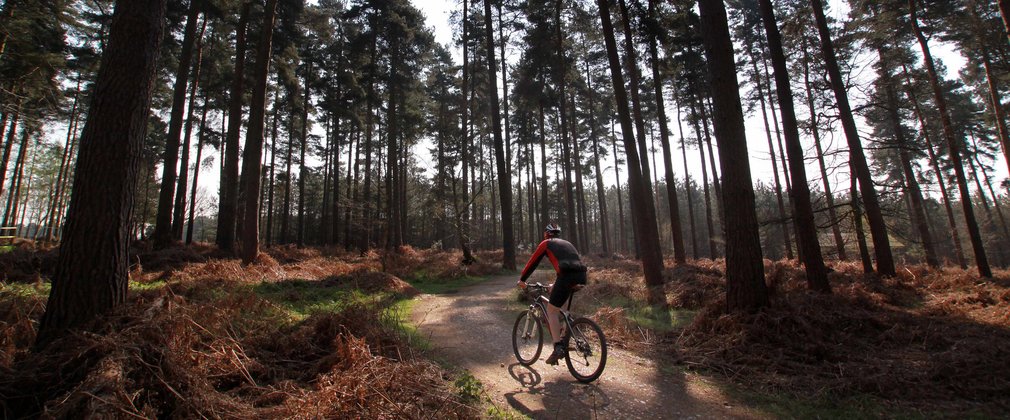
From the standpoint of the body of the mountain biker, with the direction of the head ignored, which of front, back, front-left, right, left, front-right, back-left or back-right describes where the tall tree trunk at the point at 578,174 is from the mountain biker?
front-right

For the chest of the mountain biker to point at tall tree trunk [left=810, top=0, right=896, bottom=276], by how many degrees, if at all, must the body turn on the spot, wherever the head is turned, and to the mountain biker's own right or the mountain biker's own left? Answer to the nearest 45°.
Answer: approximately 90° to the mountain biker's own right

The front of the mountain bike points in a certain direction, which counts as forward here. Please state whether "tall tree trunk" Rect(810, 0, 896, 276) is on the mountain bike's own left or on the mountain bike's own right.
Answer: on the mountain bike's own right

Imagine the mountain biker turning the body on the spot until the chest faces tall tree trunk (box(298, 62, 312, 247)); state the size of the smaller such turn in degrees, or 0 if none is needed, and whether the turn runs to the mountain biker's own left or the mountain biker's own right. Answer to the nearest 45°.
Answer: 0° — they already face it

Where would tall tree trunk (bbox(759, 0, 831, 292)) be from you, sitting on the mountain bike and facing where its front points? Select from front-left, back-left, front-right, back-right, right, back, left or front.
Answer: right

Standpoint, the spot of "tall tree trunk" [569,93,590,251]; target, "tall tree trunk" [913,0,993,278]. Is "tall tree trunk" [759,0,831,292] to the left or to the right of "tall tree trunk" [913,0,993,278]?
right

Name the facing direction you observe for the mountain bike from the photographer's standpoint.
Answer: facing away from the viewer and to the left of the viewer

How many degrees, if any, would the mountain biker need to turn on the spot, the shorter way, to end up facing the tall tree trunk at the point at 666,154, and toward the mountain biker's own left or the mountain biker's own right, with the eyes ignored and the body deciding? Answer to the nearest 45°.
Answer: approximately 90° to the mountain biker's own right

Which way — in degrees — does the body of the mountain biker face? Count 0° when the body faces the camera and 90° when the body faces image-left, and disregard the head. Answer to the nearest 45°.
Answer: approximately 135°
